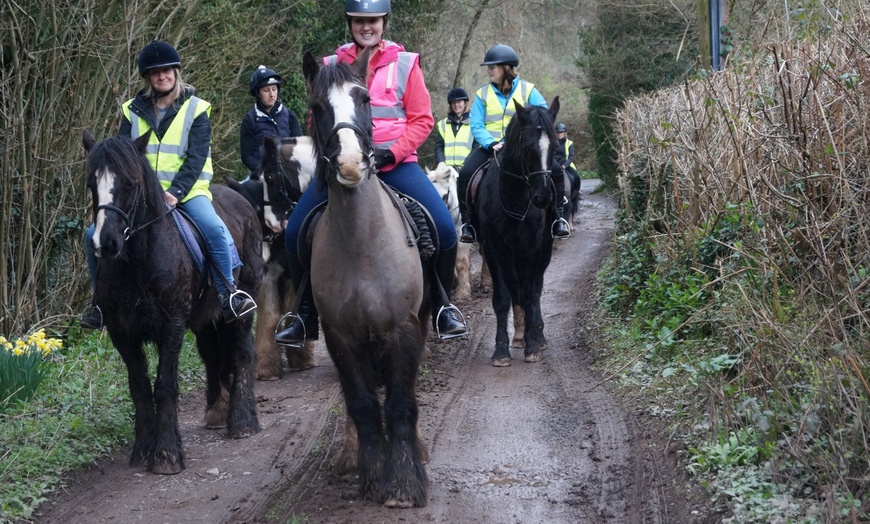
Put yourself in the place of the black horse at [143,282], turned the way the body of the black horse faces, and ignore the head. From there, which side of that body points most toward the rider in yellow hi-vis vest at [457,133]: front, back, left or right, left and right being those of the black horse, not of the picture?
back

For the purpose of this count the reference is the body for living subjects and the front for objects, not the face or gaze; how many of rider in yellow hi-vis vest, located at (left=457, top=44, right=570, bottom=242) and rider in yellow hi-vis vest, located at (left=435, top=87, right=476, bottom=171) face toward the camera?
2

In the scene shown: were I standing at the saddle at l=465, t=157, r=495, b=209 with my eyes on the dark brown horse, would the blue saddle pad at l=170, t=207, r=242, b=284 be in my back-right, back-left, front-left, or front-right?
front-right

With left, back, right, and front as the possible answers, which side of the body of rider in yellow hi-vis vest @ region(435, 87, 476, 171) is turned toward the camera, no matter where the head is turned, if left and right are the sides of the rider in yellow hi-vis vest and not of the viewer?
front

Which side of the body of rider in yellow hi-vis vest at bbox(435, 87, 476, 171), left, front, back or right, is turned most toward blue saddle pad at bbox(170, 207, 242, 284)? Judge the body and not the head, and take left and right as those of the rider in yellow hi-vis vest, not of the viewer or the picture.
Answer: front

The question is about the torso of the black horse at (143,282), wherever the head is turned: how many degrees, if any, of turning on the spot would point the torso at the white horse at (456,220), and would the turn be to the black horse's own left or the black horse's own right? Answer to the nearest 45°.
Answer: approximately 180°

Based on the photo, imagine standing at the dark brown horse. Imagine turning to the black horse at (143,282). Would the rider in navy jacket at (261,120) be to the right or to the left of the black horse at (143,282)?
right

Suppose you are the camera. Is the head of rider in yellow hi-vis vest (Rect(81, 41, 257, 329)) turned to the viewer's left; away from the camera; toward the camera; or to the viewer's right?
toward the camera

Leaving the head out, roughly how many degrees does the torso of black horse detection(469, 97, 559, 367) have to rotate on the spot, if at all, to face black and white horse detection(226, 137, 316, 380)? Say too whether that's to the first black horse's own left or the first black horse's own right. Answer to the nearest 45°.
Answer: approximately 90° to the first black horse's own right

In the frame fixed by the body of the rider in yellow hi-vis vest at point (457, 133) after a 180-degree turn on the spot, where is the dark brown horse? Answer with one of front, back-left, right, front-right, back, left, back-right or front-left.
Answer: back

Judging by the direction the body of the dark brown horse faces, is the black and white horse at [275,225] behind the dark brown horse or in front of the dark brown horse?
behind

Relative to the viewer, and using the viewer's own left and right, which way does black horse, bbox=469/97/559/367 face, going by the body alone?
facing the viewer

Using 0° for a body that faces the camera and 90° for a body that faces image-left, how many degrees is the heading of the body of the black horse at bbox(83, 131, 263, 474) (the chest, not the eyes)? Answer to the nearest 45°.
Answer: approximately 45°

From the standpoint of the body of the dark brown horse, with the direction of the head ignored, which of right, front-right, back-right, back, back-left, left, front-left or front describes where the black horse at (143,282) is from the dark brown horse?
back-right

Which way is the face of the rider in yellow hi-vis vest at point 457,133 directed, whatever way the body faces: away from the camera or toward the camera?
toward the camera
